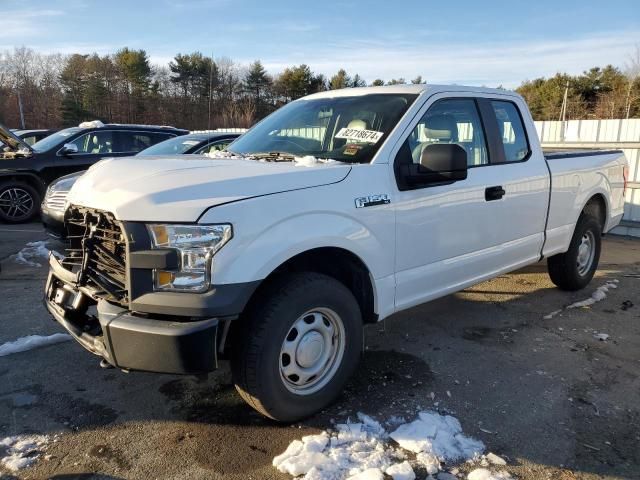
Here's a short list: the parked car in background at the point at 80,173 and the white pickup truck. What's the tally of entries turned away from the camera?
0

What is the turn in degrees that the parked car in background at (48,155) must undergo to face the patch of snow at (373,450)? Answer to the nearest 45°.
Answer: approximately 90° to its left

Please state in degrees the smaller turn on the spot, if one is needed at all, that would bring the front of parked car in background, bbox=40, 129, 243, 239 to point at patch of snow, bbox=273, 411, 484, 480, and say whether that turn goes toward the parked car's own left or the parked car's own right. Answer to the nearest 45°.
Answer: approximately 45° to the parked car's own left

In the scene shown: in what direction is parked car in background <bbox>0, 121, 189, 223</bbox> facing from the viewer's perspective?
to the viewer's left

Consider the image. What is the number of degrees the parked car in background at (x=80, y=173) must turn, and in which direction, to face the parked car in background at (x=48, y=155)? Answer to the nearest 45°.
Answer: approximately 135° to its right

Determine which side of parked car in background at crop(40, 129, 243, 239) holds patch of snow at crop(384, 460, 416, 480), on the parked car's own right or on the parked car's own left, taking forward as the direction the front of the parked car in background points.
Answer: on the parked car's own left

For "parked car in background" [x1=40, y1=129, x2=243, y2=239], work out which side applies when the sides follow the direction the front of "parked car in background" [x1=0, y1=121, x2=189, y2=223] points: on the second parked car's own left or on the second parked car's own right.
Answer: on the second parked car's own left

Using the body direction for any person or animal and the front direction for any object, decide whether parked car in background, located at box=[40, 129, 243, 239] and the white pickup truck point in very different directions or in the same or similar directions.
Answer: same or similar directions

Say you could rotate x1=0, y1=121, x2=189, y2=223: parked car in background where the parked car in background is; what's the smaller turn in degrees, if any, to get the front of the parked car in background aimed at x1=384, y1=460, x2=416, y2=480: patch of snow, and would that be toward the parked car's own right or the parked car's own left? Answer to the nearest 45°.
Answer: approximately 90° to the parked car's own left

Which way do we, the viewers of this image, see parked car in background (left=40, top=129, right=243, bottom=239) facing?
facing the viewer and to the left of the viewer

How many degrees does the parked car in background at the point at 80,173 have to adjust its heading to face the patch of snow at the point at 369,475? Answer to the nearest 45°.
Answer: approximately 45° to its left

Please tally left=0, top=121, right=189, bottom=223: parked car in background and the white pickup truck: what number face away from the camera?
0

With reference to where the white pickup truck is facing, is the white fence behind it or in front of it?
behind

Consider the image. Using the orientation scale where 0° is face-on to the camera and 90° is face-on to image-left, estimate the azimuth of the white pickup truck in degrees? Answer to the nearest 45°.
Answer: approximately 45°
